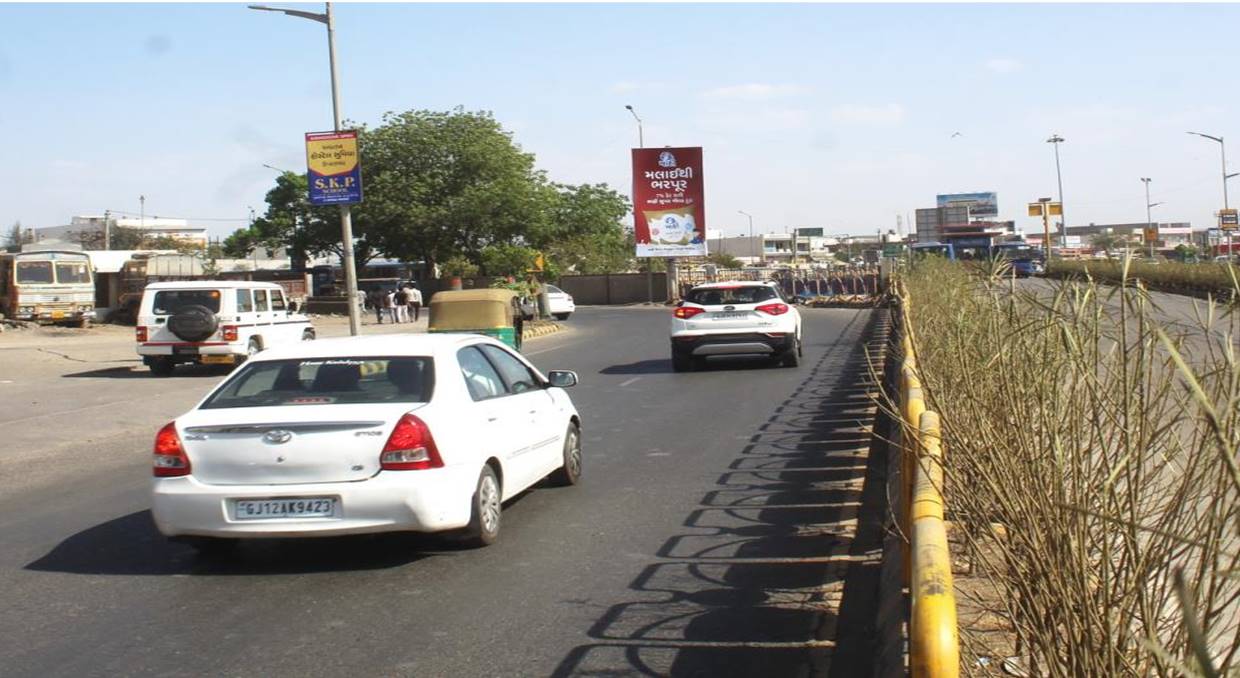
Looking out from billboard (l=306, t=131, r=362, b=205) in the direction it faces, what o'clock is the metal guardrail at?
The metal guardrail is roughly at 12 o'clock from the billboard.

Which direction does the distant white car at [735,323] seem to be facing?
away from the camera

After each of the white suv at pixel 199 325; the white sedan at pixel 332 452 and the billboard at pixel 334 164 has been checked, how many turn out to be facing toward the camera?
1

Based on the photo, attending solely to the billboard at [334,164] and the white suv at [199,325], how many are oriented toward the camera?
1

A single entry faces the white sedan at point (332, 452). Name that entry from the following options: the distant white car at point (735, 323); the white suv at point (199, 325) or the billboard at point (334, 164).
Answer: the billboard

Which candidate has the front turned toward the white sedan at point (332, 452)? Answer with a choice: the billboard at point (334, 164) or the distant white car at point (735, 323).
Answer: the billboard

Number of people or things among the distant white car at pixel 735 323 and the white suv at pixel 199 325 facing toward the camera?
0

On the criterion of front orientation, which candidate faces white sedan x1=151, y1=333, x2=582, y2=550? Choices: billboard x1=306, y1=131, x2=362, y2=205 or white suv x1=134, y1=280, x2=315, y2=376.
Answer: the billboard

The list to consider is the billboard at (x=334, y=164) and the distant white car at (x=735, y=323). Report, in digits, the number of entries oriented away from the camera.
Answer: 1

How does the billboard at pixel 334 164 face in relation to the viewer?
toward the camera

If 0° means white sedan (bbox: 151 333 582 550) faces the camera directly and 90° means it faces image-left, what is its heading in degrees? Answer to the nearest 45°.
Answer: approximately 225°

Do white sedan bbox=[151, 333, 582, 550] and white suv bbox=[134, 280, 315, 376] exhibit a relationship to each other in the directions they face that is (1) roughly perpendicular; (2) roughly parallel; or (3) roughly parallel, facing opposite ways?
roughly parallel

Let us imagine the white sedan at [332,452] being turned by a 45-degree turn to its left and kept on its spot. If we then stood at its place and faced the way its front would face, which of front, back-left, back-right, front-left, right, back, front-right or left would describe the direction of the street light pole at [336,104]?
front

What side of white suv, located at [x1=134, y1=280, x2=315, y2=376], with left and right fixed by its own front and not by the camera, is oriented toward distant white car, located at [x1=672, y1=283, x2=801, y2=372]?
right

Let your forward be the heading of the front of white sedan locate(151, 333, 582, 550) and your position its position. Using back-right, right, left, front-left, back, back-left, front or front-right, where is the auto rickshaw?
front-left
